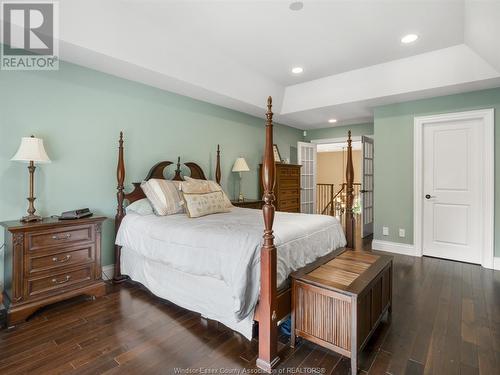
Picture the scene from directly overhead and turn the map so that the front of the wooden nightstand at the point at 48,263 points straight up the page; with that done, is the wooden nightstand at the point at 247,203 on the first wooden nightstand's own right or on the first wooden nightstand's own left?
on the first wooden nightstand's own left

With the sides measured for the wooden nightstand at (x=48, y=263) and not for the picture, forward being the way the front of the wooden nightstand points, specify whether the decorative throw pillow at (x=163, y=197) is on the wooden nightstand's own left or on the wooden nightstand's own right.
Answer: on the wooden nightstand's own left

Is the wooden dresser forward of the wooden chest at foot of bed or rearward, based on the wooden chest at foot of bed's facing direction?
rearward

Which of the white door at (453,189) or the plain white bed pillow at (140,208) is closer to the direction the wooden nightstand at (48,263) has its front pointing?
the white door

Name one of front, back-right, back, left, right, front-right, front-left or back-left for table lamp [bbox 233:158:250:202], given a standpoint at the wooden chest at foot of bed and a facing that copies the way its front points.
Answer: back

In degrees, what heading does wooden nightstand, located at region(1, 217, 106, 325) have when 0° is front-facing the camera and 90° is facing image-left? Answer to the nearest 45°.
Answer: approximately 315°

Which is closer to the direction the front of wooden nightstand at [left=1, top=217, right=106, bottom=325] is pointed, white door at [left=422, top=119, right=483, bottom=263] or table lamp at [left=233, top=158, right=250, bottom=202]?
the white door

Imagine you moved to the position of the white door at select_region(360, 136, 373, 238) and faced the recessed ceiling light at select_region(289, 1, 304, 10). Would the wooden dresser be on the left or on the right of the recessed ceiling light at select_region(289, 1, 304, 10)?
right

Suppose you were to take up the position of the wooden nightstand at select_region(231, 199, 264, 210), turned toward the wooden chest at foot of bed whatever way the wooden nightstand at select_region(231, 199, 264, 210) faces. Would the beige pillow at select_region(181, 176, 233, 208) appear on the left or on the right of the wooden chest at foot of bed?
right

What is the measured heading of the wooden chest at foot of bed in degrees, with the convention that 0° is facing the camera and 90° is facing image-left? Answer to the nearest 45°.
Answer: approximately 315°
